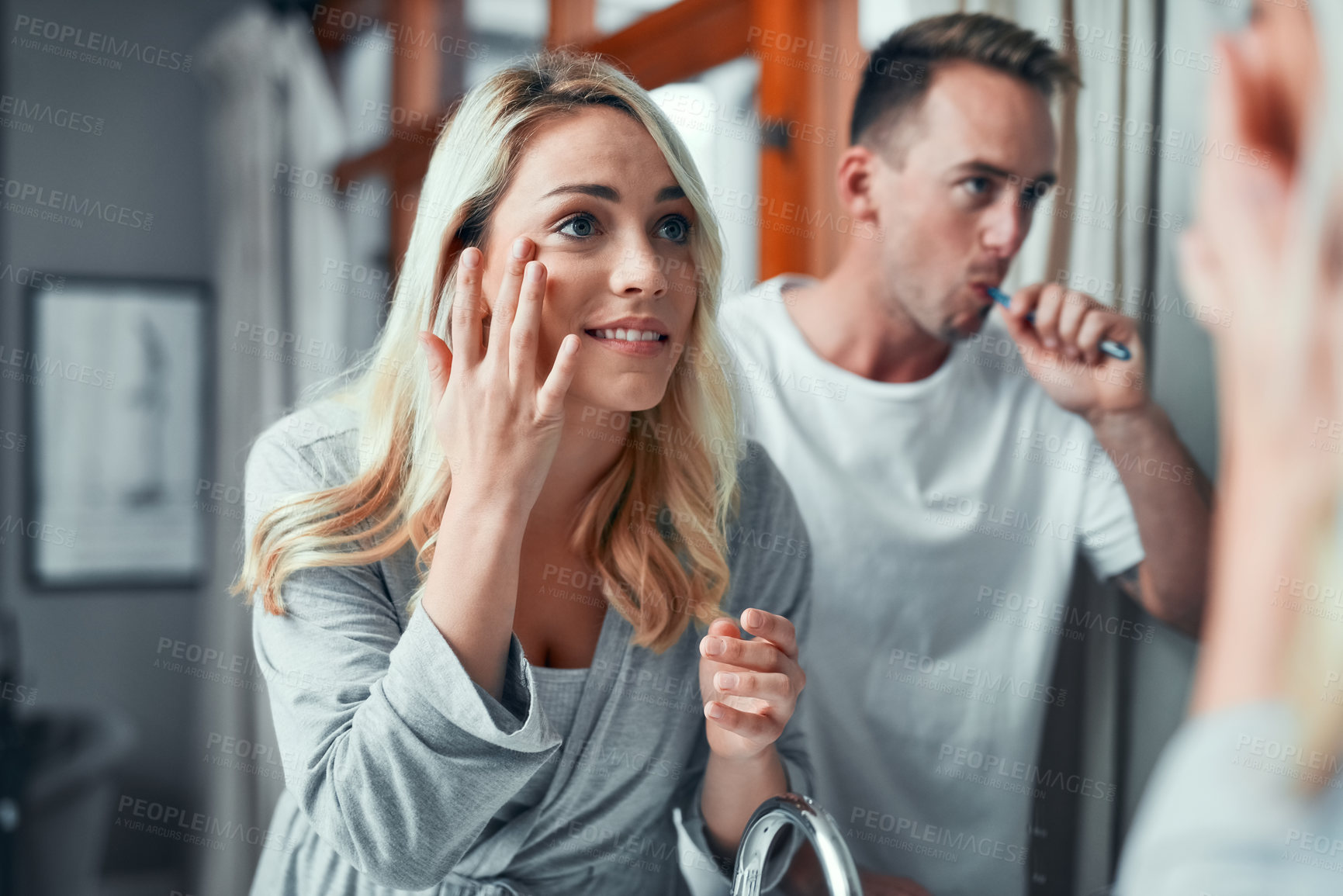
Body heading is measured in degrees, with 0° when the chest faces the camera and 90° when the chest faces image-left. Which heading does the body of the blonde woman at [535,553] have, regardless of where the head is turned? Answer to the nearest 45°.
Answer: approximately 315°

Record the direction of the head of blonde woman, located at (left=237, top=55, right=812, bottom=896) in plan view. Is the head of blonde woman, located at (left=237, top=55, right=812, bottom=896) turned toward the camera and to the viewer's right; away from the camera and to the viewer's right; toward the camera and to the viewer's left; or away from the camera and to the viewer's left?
toward the camera and to the viewer's right

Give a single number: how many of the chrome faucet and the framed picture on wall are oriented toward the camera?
1

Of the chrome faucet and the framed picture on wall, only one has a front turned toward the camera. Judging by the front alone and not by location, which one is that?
the framed picture on wall

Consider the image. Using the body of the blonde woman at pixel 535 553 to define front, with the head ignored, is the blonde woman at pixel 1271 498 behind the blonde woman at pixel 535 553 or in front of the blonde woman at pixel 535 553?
in front

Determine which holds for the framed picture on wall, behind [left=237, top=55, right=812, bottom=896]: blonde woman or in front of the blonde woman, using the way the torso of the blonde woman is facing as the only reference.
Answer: behind

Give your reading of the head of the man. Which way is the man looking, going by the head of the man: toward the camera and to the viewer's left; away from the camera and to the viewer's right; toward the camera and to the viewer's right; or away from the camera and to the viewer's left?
toward the camera and to the viewer's right

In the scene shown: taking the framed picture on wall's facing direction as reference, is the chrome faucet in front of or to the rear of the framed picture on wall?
in front
